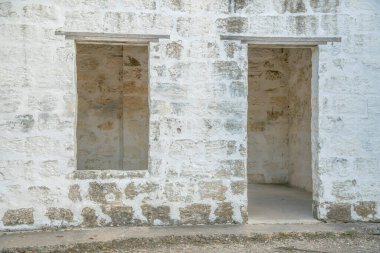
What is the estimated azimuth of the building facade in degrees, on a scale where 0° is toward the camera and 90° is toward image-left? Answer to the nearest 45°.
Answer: approximately 0°
